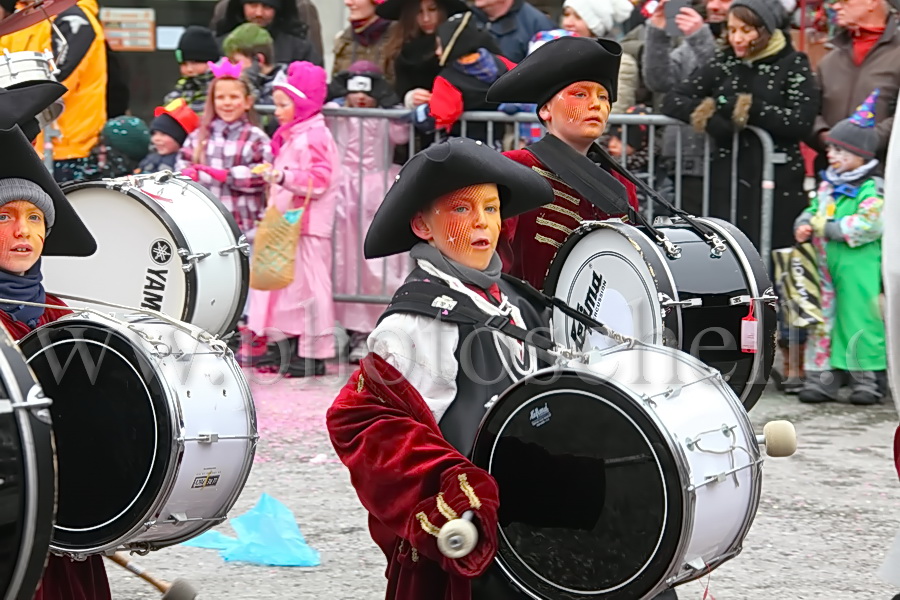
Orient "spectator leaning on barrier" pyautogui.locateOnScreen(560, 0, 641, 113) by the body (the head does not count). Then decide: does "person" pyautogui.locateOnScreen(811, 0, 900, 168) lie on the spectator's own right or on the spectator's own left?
on the spectator's own left

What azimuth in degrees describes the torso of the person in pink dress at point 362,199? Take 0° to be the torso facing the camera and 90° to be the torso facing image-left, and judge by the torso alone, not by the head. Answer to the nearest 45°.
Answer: approximately 0°

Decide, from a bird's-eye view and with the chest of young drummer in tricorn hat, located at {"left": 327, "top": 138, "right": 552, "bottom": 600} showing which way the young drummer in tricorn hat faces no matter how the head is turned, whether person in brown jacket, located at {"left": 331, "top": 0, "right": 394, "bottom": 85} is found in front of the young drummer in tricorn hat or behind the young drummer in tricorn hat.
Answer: behind

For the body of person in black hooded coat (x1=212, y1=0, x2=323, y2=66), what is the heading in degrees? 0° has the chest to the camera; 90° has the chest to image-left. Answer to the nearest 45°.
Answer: approximately 0°

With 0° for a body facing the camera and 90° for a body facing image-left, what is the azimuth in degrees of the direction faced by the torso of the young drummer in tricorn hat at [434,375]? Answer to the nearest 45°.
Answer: approximately 315°

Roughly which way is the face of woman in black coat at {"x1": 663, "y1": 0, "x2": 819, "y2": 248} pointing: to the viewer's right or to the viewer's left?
to the viewer's left

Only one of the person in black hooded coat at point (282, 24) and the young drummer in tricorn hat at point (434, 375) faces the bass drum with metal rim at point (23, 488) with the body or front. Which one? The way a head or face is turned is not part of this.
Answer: the person in black hooded coat
